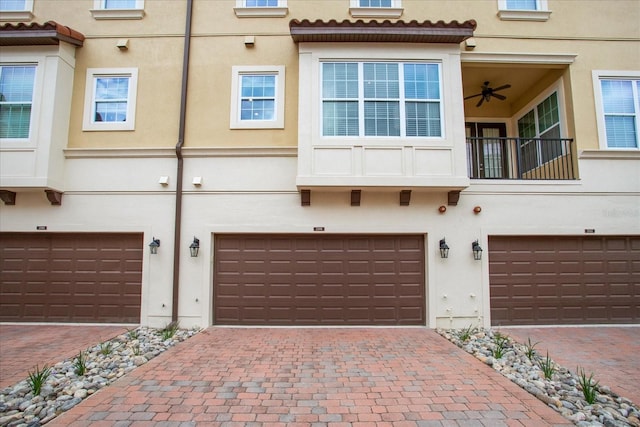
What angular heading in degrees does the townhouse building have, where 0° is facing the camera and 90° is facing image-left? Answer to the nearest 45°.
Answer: approximately 0°

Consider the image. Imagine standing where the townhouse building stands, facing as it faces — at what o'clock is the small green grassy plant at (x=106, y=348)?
The small green grassy plant is roughly at 2 o'clock from the townhouse building.

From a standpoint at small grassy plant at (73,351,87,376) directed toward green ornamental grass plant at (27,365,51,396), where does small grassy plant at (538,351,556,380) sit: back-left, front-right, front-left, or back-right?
back-left

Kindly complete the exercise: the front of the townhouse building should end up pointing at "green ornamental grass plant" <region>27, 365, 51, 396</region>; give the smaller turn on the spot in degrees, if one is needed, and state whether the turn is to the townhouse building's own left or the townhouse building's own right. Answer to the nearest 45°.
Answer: approximately 45° to the townhouse building's own right
